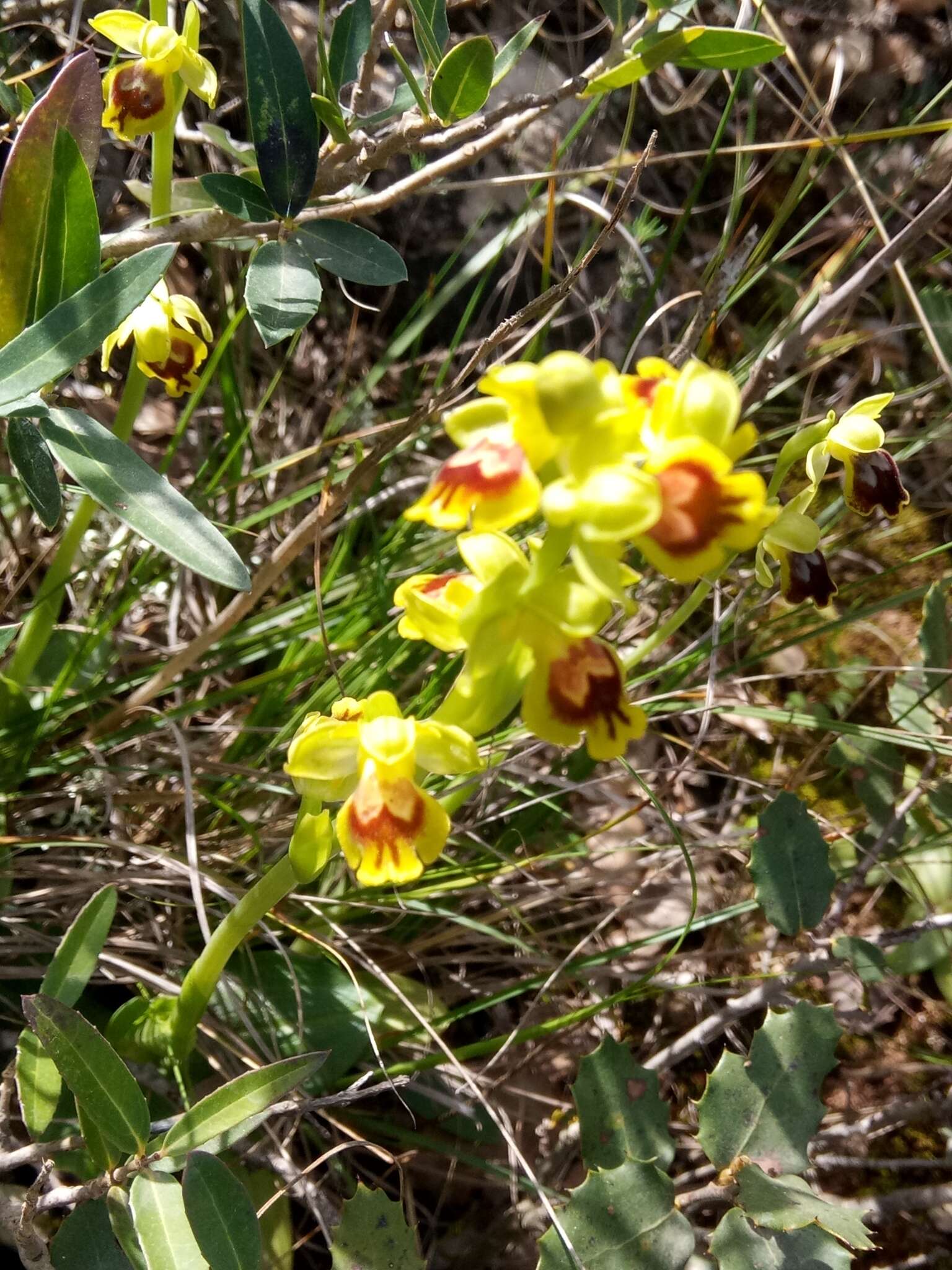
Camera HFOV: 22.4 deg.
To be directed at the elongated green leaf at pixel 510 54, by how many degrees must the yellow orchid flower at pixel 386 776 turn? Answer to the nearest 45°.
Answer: approximately 135° to its left

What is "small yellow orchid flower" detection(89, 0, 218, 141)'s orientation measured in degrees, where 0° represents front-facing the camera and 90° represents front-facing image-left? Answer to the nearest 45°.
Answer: approximately 45°

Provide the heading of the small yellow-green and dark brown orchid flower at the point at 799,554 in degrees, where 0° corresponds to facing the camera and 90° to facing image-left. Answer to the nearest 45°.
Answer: approximately 315°
